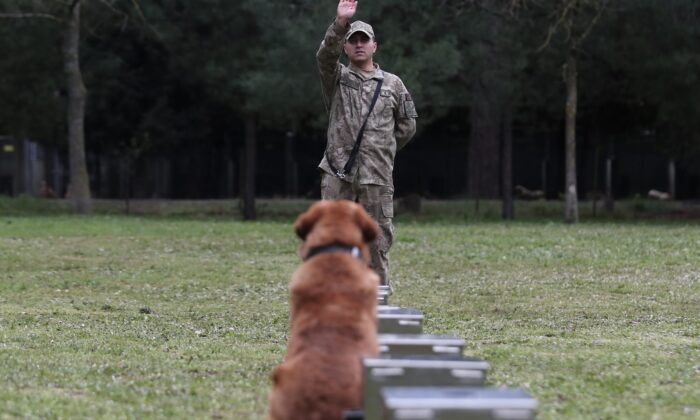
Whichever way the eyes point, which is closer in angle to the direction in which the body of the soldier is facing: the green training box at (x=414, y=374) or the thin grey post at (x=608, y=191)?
the green training box

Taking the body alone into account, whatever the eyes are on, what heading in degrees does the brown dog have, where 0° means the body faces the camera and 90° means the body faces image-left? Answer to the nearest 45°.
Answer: approximately 180°

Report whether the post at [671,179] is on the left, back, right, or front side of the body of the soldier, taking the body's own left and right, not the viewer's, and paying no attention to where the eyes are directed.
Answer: back

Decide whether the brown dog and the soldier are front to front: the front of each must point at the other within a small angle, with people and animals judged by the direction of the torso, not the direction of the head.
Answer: yes

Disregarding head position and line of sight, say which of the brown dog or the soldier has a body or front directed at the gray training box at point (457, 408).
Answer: the soldier

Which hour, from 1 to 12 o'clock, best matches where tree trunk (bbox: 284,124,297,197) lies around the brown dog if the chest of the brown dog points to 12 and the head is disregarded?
The tree trunk is roughly at 12 o'clock from the brown dog.

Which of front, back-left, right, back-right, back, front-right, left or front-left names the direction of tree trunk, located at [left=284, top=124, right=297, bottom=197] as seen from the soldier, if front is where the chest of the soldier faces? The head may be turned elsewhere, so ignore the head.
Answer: back

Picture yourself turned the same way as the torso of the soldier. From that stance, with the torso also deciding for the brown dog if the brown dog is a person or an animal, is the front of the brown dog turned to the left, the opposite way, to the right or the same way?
the opposite way

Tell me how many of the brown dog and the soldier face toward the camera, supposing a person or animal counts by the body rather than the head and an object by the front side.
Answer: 1

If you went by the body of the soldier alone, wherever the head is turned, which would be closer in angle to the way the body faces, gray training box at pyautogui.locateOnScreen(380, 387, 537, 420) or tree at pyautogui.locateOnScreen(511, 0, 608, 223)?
the gray training box

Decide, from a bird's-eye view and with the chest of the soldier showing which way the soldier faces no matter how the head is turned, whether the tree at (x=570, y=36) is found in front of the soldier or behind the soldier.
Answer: behind

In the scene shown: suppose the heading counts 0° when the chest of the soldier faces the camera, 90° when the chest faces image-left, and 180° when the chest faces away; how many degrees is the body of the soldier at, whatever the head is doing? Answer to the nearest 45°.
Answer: approximately 0°

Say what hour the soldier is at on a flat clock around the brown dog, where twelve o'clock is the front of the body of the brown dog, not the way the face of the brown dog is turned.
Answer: The soldier is roughly at 12 o'clock from the brown dog.
